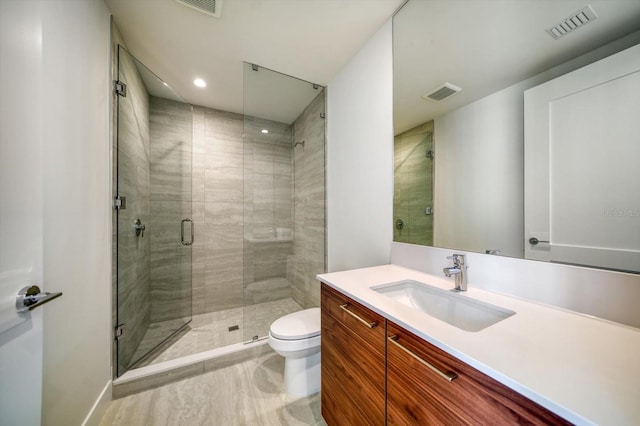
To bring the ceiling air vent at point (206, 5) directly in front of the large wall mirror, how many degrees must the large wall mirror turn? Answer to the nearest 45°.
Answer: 0° — it already faces it

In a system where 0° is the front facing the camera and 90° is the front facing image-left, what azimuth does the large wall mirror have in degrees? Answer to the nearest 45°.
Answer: approximately 45°

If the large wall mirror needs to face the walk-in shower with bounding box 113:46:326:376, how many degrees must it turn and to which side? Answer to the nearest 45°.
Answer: approximately 45° to its right

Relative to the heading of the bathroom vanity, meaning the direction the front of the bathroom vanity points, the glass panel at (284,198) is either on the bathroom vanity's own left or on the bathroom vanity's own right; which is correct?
on the bathroom vanity's own right

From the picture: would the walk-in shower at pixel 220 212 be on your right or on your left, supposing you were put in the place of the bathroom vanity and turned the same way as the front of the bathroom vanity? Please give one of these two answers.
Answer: on your right

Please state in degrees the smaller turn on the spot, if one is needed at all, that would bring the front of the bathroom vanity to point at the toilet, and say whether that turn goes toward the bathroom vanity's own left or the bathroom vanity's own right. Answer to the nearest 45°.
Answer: approximately 45° to the bathroom vanity's own right
